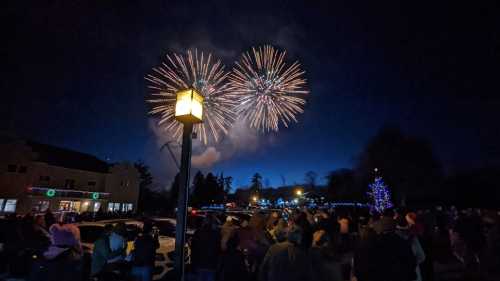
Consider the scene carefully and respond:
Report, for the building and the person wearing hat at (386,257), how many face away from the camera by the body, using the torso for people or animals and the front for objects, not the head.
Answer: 1

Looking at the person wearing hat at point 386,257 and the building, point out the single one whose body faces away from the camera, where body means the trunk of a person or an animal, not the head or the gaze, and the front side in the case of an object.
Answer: the person wearing hat

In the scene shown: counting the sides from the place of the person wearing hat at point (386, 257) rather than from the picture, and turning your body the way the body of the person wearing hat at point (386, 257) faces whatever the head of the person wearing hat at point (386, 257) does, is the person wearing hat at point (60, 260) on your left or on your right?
on your left

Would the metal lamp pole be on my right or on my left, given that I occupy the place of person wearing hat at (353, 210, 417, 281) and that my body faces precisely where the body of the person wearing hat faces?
on my left

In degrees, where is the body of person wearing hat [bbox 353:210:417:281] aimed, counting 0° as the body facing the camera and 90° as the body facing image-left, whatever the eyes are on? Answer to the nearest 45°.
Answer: approximately 180°

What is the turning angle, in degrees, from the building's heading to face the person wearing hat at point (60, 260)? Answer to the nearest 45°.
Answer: approximately 45° to its right

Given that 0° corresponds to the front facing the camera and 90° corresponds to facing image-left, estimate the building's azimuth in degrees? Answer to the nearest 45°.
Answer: approximately 315°

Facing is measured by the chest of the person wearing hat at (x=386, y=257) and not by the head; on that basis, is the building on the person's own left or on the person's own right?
on the person's own left
